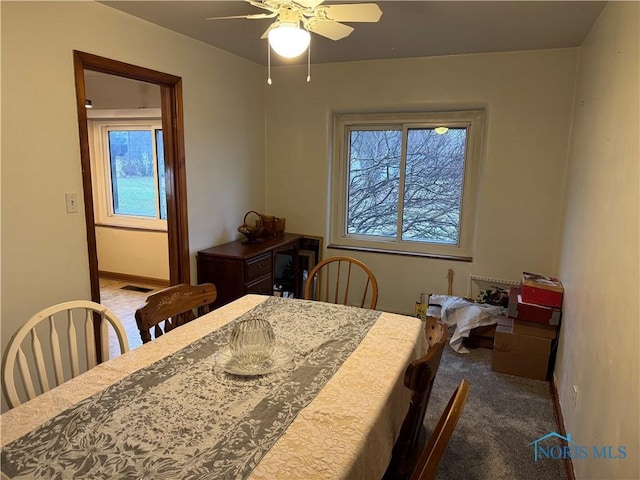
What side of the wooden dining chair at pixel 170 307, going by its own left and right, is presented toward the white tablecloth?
front

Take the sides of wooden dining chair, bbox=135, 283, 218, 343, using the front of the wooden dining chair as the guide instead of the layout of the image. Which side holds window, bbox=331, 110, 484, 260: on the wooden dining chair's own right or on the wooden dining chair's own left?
on the wooden dining chair's own left

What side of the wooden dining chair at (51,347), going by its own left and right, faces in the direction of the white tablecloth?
front

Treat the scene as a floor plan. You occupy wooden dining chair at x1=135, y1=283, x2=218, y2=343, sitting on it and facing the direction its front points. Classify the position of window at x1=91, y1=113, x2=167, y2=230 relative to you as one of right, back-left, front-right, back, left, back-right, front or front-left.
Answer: back-left

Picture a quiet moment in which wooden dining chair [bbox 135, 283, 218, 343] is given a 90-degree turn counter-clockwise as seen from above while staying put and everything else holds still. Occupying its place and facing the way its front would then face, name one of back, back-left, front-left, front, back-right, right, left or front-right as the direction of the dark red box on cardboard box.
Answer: front-right

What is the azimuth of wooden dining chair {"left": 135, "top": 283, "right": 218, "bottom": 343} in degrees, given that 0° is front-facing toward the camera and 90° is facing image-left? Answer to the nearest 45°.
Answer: approximately 315°

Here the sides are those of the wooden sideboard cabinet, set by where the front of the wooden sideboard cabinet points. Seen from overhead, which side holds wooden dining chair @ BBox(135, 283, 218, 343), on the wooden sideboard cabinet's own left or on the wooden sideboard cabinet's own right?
on the wooden sideboard cabinet's own right

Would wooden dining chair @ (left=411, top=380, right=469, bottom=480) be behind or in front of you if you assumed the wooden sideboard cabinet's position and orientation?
in front

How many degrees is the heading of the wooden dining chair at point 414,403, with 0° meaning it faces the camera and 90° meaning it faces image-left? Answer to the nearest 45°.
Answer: approximately 90°

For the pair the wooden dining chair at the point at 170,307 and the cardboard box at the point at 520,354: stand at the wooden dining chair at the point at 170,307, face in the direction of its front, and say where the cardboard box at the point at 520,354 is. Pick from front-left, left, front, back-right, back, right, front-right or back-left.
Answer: front-left
